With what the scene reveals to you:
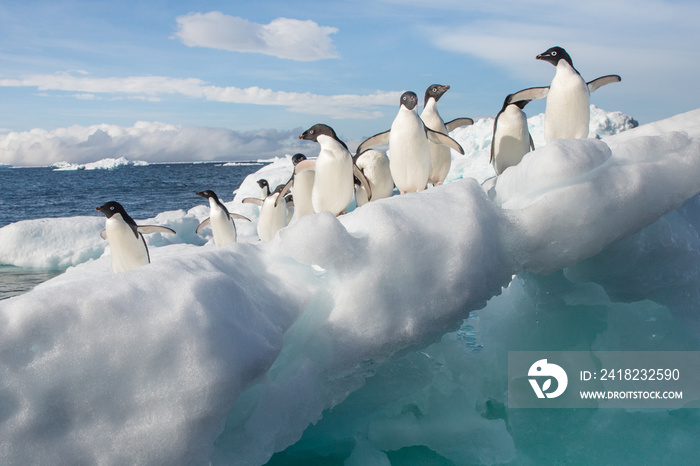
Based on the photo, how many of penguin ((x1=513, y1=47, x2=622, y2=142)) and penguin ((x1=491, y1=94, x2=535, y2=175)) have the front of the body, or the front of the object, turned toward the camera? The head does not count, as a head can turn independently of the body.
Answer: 2

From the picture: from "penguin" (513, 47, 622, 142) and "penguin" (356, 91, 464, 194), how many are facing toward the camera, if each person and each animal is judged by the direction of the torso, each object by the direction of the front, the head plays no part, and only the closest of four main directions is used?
2

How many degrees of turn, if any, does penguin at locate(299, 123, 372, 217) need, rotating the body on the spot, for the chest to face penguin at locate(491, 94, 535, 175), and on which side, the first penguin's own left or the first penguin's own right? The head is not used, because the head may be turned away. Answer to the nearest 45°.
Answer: approximately 135° to the first penguin's own left

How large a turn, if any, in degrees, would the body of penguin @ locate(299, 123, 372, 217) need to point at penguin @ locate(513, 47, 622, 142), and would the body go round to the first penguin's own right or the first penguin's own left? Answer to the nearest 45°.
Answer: approximately 135° to the first penguin's own left

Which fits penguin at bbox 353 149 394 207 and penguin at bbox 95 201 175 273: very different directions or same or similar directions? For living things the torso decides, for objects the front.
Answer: same or similar directions

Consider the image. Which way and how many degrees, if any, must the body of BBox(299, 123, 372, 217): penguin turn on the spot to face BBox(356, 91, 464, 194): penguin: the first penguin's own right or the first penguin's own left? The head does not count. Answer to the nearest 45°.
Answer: approximately 135° to the first penguin's own left

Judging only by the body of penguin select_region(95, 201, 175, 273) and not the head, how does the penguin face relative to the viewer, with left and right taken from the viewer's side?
facing the viewer and to the left of the viewer

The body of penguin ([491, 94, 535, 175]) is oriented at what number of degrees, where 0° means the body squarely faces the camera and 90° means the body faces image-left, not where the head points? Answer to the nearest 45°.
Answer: approximately 0°

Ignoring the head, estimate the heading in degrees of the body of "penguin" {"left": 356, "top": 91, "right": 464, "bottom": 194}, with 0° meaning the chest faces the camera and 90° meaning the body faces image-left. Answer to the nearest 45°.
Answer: approximately 0°

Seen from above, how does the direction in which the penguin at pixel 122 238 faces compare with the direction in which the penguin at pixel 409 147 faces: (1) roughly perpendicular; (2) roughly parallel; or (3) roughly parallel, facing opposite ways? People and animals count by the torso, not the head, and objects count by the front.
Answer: roughly parallel

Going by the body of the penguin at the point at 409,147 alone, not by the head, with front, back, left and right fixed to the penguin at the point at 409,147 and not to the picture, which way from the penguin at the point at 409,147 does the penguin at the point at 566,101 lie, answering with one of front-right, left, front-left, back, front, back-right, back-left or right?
left

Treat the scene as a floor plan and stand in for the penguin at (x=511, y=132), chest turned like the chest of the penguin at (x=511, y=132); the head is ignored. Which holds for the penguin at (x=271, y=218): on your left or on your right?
on your right

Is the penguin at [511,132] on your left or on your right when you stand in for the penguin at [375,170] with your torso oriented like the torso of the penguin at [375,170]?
on your left

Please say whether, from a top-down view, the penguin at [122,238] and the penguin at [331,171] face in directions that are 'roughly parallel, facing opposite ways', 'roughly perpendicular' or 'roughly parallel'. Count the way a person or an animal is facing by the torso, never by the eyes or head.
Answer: roughly parallel

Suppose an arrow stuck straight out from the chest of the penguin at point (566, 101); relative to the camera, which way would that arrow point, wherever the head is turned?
toward the camera
